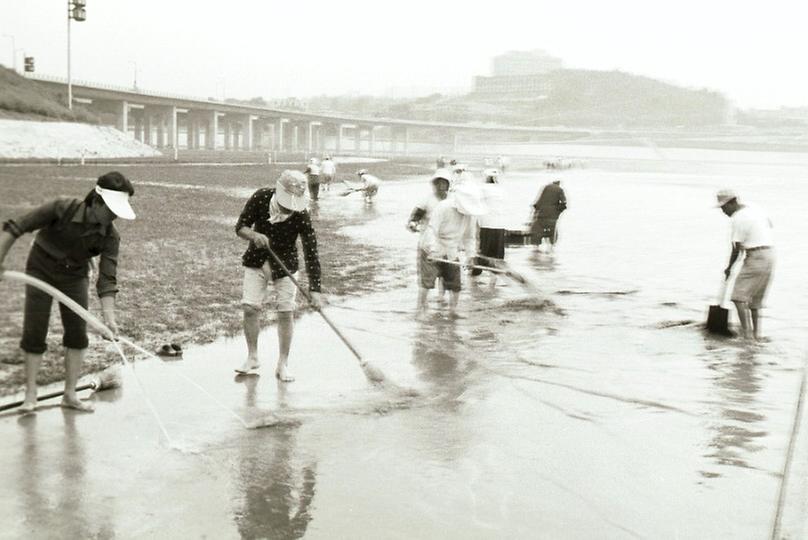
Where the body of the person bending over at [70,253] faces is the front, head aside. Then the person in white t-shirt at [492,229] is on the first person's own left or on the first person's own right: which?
on the first person's own left

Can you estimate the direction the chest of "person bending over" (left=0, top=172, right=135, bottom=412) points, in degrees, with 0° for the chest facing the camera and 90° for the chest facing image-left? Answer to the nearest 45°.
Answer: approximately 315°

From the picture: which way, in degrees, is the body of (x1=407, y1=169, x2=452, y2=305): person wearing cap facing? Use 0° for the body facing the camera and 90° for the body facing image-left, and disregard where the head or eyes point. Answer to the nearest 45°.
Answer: approximately 0°

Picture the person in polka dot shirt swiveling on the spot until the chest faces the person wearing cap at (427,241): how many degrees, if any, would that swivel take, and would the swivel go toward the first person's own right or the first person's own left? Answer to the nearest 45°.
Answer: approximately 135° to the first person's own left

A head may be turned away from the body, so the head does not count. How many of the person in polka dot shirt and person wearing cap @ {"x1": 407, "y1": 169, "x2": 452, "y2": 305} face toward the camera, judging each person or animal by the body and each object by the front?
2

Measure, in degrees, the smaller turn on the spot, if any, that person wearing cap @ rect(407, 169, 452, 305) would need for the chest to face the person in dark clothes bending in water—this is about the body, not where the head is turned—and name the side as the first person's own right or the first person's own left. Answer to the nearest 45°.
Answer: approximately 180°

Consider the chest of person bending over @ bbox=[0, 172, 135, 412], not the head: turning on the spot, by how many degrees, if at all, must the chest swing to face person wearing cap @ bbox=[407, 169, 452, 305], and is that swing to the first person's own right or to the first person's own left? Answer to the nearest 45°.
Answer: approximately 90° to the first person's own left
